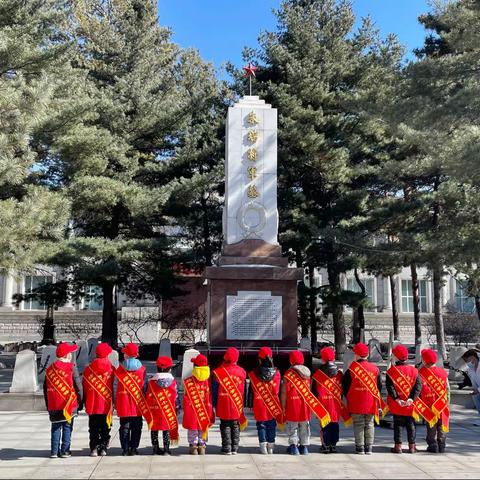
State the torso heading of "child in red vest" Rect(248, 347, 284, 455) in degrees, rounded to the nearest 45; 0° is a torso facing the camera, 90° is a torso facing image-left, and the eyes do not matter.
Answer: approximately 180°

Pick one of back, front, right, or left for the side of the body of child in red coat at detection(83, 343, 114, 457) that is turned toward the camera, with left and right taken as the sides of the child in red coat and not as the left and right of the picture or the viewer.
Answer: back

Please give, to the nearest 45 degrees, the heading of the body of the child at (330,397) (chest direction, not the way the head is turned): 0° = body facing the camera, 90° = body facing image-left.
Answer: approximately 180°

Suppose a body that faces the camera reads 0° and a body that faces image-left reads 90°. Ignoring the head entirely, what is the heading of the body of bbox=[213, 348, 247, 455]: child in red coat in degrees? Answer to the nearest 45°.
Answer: approximately 180°

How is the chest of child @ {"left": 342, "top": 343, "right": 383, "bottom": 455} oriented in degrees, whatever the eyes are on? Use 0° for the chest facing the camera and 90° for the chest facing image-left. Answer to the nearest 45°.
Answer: approximately 180°

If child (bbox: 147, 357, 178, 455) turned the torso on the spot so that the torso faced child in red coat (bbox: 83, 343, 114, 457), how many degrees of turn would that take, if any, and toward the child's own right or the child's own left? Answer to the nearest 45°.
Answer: approximately 90° to the child's own left

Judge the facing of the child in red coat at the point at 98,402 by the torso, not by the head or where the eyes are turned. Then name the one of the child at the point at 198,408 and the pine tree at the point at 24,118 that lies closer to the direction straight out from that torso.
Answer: the pine tree
